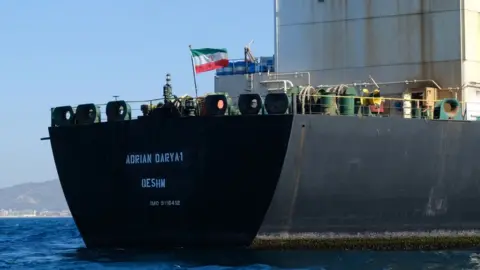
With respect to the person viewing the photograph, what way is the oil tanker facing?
facing away from the viewer and to the right of the viewer
